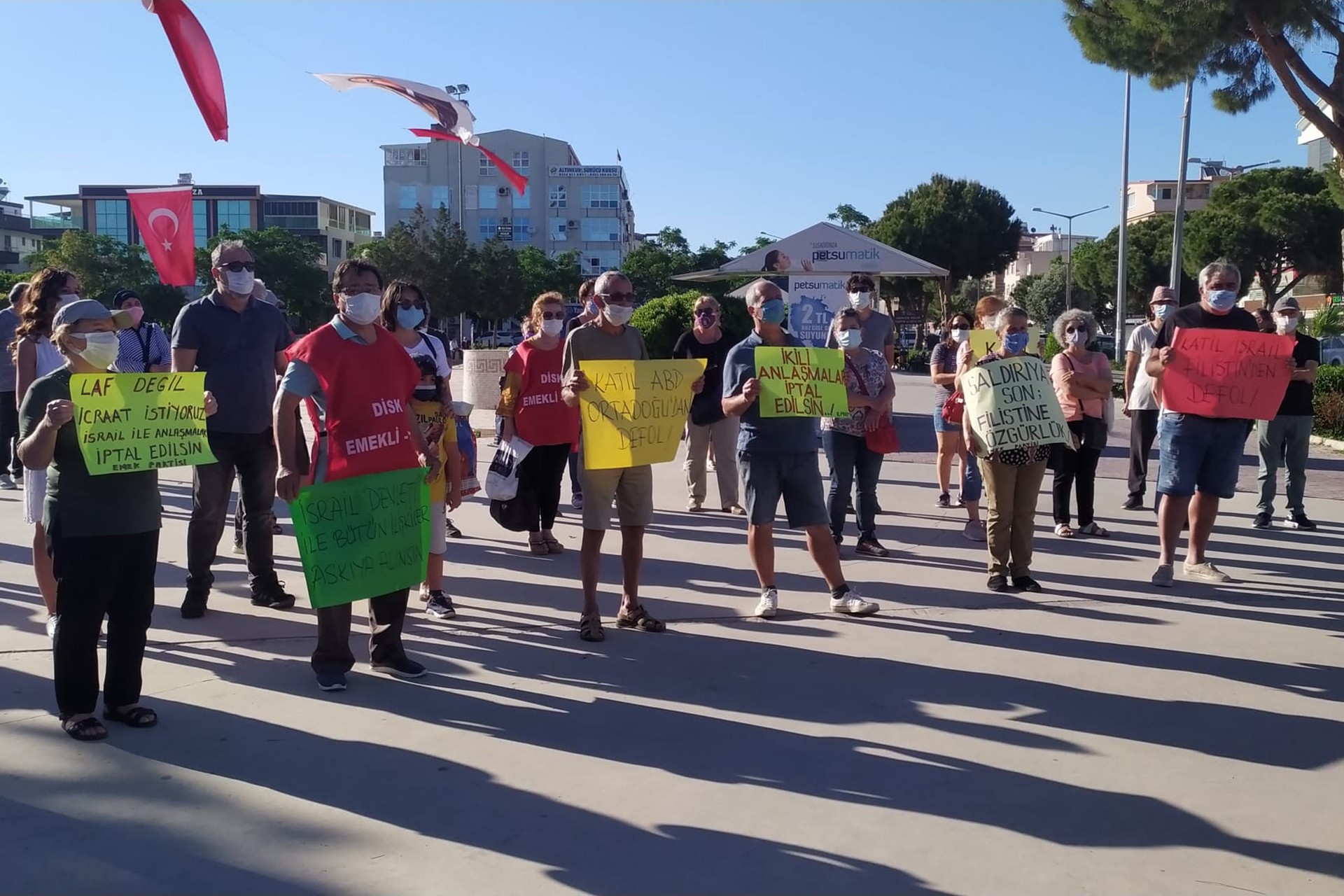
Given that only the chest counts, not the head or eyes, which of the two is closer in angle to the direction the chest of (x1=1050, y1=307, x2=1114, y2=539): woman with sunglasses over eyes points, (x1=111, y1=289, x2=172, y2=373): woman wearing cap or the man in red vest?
the man in red vest

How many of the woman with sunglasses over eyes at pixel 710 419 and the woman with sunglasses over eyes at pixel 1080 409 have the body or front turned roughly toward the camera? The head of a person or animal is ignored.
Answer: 2

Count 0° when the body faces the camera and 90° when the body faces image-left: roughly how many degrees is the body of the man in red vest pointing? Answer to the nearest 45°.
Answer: approximately 315°

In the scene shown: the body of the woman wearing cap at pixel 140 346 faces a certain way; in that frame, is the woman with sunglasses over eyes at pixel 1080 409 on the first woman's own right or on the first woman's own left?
on the first woman's own left

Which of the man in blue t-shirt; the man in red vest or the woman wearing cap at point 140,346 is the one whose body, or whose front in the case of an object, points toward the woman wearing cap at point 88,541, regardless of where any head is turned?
the woman wearing cap at point 140,346

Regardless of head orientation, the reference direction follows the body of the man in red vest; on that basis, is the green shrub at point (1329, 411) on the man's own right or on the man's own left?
on the man's own left
